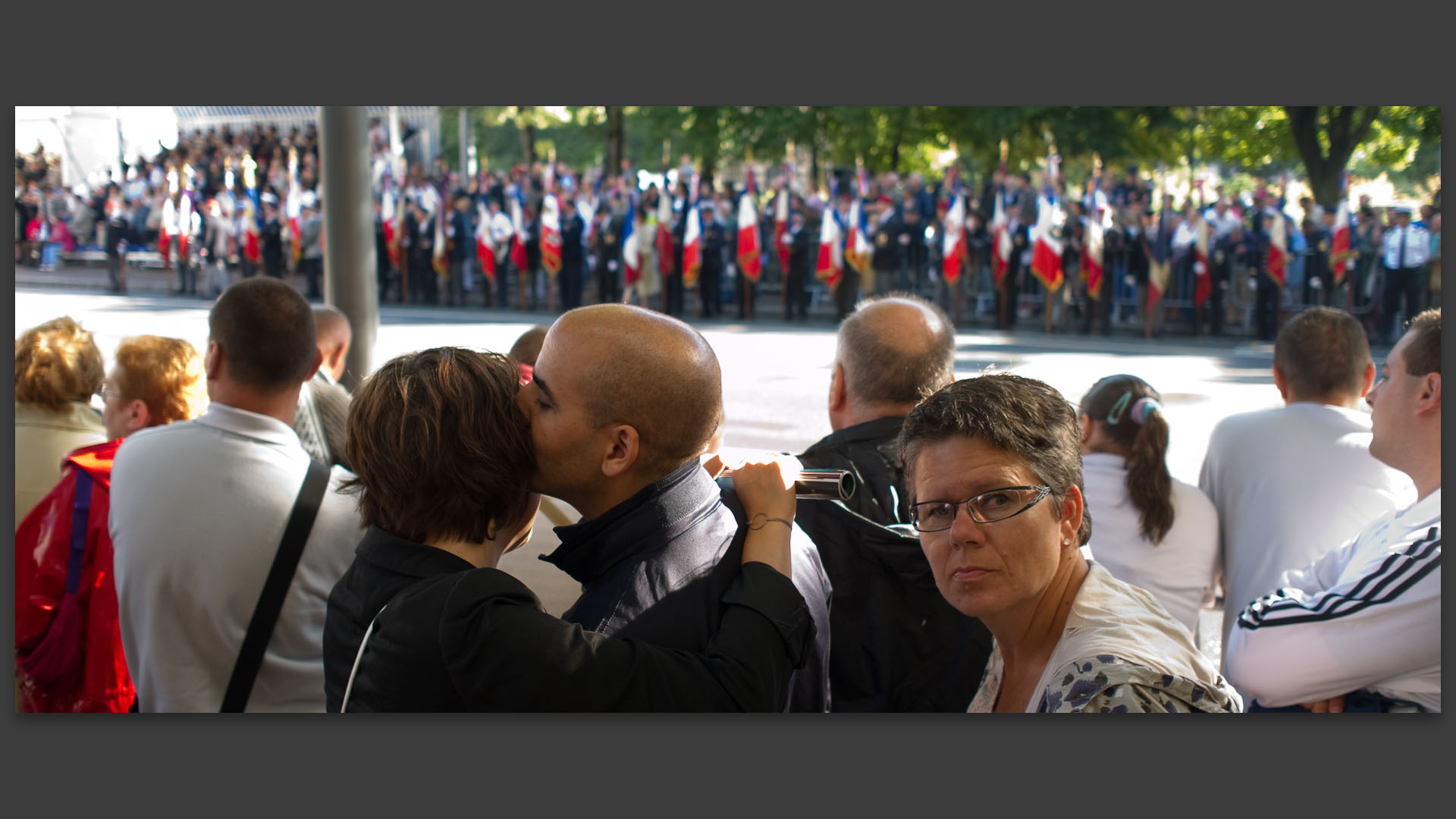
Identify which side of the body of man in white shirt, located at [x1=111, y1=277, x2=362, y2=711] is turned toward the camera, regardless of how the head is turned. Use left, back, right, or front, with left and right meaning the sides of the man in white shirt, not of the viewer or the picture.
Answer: back

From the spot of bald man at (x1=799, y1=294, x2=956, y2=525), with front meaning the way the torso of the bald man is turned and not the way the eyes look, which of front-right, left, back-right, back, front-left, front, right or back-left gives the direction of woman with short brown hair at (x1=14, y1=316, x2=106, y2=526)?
left

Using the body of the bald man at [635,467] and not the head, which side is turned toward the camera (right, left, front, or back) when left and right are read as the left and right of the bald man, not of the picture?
left

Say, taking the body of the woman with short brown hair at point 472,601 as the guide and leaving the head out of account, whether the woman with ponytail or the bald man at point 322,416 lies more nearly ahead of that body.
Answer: the woman with ponytail

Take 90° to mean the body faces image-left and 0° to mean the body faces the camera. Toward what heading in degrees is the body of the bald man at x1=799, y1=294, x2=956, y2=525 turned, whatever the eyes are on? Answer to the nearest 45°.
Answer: approximately 180°

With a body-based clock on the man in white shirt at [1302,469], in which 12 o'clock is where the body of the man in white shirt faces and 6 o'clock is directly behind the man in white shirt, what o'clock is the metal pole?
The metal pole is roughly at 9 o'clock from the man in white shirt.

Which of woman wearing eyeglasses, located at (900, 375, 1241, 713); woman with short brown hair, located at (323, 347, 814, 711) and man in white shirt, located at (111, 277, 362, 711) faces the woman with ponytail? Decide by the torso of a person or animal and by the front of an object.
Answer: the woman with short brown hair

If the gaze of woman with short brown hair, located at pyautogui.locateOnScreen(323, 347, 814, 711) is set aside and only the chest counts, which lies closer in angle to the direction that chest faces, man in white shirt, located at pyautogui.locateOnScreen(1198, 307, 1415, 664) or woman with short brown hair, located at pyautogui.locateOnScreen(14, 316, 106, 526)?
the man in white shirt

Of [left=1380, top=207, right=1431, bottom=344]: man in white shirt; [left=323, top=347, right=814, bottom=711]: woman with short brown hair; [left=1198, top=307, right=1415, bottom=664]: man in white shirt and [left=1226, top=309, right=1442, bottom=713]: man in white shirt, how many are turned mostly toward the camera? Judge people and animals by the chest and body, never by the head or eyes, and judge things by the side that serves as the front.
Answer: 1

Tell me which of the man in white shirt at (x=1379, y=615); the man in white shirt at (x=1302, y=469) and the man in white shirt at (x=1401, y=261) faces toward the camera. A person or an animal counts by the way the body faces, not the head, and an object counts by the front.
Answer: the man in white shirt at (x=1401, y=261)

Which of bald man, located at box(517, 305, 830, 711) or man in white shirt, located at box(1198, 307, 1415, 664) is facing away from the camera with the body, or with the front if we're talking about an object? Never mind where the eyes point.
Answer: the man in white shirt

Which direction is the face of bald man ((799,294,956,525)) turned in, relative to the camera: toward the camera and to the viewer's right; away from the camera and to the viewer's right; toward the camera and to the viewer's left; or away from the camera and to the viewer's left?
away from the camera and to the viewer's left

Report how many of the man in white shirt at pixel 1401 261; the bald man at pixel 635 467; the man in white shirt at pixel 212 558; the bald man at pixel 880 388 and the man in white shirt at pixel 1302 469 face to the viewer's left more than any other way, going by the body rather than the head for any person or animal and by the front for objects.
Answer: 1

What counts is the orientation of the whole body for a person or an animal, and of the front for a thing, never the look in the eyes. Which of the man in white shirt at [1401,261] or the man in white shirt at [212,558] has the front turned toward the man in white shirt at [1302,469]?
the man in white shirt at [1401,261]

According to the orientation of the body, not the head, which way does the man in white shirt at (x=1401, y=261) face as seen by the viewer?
toward the camera

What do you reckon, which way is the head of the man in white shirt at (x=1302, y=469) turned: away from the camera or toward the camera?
away from the camera

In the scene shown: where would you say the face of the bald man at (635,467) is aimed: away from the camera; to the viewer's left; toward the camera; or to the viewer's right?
to the viewer's left

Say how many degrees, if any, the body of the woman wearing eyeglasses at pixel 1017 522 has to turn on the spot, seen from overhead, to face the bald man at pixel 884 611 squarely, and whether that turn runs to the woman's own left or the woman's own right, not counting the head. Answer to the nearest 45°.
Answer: approximately 90° to the woman's own right

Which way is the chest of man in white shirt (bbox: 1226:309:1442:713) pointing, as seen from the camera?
to the viewer's left

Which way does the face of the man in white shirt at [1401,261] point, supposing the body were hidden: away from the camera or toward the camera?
toward the camera
